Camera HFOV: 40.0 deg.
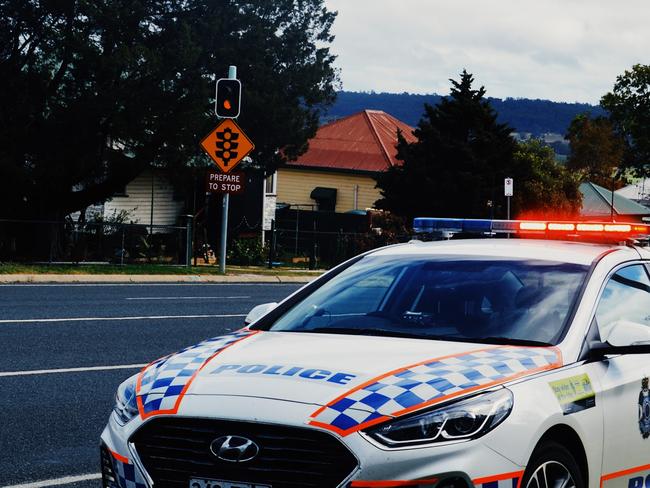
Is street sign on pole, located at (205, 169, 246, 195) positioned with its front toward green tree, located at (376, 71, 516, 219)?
no

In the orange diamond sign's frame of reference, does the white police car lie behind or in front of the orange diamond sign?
in front

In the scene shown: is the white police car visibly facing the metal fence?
no

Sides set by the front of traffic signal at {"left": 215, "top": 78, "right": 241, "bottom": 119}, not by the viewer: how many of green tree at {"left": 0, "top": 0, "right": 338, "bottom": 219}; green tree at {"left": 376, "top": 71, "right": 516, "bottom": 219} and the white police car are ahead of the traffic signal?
1

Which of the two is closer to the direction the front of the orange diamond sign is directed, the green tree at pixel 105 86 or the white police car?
the white police car

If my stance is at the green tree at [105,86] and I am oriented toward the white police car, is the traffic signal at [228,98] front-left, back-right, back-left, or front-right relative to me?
front-left

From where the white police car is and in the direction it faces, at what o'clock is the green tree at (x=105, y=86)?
The green tree is roughly at 4 o'clock from the white police car.

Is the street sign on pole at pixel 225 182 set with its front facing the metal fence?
no

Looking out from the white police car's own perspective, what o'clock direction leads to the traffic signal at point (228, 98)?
The traffic signal is roughly at 4 o'clock from the white police car.

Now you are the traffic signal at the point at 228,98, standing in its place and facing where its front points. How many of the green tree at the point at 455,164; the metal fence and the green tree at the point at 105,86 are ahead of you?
0

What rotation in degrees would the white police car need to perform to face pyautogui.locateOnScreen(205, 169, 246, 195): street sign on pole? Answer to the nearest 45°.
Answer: approximately 135° to its right

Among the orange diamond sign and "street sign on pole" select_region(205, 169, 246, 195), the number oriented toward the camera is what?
2

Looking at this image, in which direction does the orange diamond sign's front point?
toward the camera

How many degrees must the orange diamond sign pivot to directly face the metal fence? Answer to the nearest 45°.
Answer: approximately 135° to its right

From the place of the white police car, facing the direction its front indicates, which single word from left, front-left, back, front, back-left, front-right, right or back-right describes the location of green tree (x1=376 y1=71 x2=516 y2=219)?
back-right
